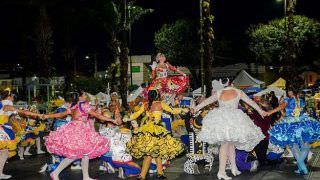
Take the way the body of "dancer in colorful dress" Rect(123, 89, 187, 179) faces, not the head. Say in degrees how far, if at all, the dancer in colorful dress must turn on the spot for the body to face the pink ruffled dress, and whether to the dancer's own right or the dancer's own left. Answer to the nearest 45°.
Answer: approximately 90° to the dancer's own left

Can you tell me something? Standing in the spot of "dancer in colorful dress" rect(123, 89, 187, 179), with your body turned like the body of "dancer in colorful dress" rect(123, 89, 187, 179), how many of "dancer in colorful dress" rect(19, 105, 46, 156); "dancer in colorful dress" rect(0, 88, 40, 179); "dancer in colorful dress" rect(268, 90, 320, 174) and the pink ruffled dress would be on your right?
1

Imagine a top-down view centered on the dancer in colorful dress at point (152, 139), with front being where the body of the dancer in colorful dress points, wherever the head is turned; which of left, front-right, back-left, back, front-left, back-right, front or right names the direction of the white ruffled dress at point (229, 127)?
right

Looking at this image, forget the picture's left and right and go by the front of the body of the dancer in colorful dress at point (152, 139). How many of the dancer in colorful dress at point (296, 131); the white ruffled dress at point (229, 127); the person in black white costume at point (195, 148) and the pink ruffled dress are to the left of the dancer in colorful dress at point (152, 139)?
1

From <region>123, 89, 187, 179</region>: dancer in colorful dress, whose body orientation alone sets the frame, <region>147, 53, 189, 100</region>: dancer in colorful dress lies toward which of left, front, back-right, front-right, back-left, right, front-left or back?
front

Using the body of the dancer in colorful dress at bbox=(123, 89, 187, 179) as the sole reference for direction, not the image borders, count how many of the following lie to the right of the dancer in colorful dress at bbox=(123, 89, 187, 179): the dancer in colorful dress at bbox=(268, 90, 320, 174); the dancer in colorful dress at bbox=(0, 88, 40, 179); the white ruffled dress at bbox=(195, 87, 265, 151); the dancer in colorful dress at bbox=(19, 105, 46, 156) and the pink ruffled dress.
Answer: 2

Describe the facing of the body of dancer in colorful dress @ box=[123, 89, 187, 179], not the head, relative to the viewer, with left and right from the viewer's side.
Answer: facing away from the viewer

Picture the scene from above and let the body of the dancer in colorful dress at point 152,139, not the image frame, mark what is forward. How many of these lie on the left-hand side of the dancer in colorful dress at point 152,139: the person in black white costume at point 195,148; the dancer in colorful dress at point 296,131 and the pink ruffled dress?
1

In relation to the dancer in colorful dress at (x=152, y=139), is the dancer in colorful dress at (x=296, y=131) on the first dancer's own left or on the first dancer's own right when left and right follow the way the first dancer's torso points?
on the first dancer's own right

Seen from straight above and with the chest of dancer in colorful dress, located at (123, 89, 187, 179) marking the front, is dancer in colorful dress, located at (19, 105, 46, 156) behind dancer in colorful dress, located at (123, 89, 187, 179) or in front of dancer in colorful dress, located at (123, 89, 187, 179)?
in front

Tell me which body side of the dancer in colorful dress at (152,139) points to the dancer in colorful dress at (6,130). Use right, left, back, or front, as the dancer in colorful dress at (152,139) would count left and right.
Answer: left

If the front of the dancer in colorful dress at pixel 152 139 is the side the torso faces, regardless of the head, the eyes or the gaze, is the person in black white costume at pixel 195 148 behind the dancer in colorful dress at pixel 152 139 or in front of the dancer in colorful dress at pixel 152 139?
in front
